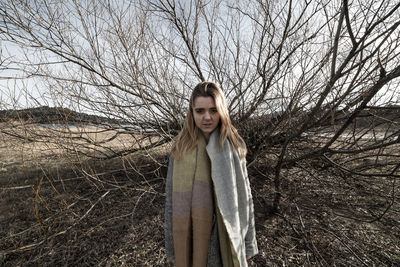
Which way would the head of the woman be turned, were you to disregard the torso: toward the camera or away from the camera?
toward the camera

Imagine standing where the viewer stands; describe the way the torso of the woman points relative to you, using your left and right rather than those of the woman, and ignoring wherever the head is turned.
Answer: facing the viewer
